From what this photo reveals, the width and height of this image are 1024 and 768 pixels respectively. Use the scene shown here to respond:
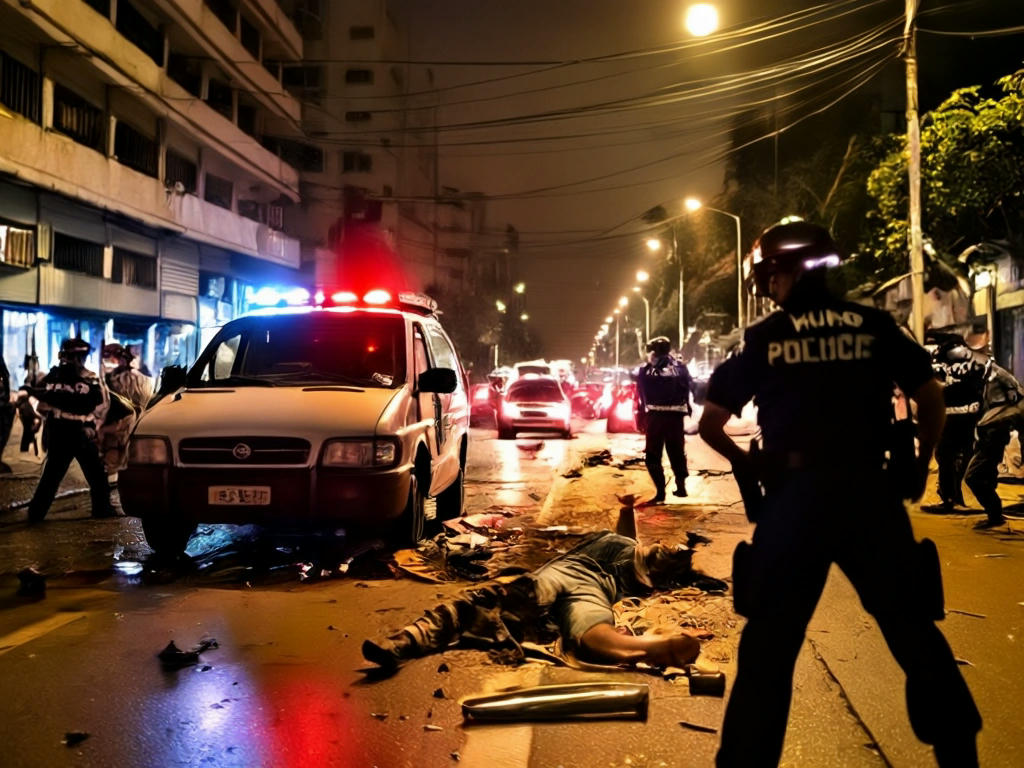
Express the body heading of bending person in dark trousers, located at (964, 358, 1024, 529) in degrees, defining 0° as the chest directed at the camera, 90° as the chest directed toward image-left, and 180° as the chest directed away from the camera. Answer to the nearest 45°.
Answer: approximately 90°

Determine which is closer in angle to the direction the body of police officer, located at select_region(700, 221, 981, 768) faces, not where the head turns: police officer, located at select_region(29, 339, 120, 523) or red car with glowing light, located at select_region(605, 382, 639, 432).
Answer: the red car with glowing light

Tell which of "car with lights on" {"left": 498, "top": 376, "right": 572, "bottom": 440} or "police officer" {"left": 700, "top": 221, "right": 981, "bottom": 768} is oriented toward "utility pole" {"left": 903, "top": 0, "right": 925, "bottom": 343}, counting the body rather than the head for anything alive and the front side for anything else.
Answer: the police officer

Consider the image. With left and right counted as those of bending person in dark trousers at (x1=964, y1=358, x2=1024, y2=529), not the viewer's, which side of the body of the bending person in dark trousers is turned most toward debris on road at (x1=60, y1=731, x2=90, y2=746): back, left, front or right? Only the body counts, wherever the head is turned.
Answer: left

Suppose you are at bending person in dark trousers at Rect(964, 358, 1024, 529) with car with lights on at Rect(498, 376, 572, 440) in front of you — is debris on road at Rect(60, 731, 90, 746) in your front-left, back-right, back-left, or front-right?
back-left

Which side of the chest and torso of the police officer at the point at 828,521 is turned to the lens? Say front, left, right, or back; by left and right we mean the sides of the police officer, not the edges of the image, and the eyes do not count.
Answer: back

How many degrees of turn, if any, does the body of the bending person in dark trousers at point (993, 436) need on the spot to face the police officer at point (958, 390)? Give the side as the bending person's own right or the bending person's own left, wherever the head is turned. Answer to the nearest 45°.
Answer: approximately 45° to the bending person's own right

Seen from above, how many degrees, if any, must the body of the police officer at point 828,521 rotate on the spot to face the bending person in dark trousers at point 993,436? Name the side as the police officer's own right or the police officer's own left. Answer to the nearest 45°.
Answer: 0° — they already face them

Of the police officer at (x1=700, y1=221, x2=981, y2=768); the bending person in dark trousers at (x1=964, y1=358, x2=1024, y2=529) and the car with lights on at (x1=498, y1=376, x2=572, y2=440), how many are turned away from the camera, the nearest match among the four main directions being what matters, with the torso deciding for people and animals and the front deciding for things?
2
